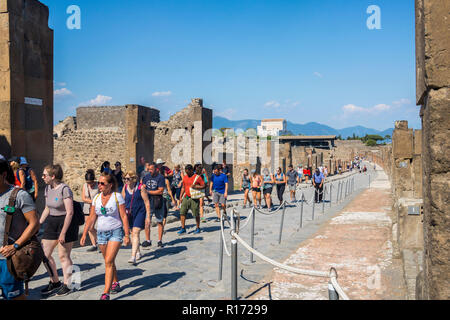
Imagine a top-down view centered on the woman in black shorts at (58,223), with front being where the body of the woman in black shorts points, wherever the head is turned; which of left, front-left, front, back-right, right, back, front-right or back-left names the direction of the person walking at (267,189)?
back

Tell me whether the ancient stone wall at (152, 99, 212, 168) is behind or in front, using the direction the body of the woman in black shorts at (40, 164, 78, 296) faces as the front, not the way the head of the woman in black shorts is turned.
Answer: behind

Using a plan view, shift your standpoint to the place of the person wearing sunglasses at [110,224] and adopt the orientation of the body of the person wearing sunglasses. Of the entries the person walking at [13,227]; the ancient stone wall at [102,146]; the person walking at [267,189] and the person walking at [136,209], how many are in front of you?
1

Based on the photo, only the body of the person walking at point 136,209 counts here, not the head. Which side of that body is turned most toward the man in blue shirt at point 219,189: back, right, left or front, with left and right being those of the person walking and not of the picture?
back

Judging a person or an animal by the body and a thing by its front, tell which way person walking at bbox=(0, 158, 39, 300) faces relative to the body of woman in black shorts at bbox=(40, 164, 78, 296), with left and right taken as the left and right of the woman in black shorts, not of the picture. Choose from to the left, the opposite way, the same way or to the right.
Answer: the same way

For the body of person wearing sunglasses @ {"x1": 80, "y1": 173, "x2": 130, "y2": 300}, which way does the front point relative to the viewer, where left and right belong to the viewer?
facing the viewer and to the left of the viewer

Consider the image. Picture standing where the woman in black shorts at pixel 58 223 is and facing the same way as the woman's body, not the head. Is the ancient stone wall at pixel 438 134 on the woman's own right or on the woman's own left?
on the woman's own left

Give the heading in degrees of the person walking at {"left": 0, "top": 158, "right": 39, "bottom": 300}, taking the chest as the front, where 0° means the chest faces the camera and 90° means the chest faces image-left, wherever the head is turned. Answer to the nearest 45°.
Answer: approximately 45°

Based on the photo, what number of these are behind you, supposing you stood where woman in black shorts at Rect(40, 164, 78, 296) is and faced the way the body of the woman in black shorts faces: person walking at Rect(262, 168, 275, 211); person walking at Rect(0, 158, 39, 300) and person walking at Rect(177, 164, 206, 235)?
2

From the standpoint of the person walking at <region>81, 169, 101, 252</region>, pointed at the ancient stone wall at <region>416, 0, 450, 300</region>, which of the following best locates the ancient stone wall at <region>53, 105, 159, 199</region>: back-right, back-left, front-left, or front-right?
back-left

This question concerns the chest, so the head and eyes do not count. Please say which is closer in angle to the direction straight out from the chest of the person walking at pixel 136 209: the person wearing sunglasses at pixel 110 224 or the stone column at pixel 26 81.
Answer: the person wearing sunglasses

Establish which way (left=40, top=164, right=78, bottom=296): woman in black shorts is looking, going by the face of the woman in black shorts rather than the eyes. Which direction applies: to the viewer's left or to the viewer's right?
to the viewer's left

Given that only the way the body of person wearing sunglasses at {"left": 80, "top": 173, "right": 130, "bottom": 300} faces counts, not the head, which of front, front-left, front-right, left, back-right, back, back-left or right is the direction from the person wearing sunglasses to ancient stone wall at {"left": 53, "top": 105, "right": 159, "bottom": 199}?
back-right

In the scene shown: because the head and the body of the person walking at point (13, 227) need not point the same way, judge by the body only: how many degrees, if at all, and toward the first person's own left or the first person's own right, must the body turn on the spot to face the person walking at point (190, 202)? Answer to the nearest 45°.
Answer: approximately 180°
